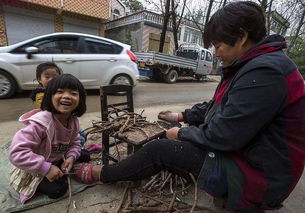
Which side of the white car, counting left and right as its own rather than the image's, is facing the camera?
left

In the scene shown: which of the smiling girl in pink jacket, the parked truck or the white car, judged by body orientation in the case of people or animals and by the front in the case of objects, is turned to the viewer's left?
the white car

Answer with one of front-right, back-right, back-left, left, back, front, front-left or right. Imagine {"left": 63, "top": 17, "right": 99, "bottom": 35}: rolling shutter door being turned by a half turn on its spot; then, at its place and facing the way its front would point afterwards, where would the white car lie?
back-left

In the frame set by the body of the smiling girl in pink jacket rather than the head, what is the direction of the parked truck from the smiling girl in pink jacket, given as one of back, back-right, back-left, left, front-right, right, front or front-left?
left

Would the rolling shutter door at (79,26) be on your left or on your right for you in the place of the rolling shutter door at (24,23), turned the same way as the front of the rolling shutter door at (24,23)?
on your left

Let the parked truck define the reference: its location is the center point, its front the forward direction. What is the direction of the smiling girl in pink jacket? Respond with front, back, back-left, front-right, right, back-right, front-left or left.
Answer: back-right

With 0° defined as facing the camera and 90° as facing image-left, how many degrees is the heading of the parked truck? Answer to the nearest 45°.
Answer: approximately 225°

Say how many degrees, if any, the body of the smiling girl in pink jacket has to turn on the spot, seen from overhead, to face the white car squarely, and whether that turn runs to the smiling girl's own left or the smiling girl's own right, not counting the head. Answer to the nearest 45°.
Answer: approximately 135° to the smiling girl's own left

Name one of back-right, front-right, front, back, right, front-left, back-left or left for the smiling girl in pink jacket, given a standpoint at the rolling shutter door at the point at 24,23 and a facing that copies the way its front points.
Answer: front-right

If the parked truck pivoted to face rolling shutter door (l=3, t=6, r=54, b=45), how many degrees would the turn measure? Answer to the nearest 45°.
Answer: approximately 135° to its left

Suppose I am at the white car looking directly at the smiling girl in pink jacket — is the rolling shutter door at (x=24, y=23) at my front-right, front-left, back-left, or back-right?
back-right
